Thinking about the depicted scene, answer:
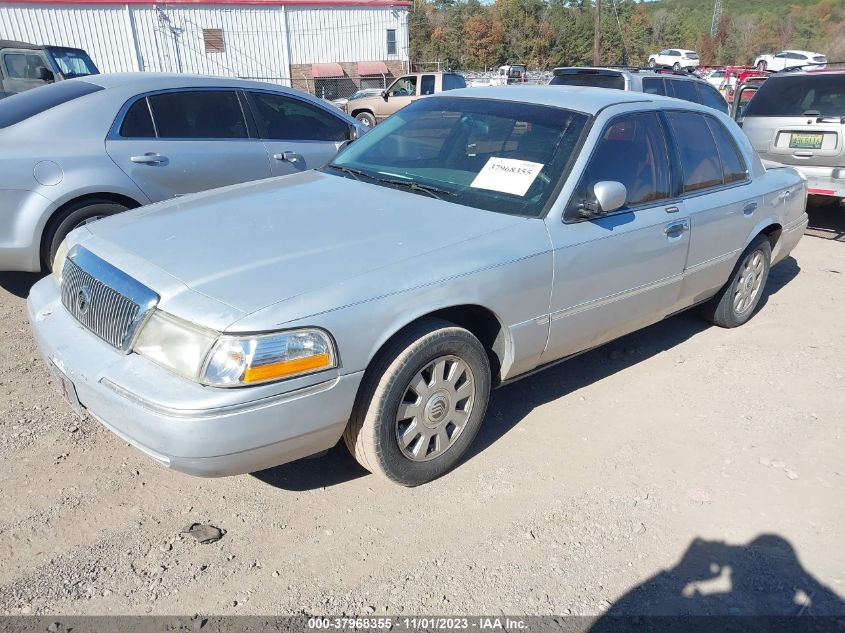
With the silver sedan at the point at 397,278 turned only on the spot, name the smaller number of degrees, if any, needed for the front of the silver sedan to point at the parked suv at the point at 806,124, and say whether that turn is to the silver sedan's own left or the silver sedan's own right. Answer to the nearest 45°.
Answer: approximately 180°

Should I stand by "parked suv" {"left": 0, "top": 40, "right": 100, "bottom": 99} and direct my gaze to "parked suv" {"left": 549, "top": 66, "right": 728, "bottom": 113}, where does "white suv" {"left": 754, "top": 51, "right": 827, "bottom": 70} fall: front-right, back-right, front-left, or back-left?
front-left

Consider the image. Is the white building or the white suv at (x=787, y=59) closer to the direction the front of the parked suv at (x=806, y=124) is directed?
the white suv

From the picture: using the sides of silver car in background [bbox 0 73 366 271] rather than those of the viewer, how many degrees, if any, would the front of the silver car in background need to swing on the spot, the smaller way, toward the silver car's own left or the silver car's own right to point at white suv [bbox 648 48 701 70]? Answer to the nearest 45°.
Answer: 0° — it already faces it

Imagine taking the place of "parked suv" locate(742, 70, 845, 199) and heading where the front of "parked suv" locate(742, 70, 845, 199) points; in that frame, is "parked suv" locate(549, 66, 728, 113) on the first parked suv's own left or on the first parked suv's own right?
on the first parked suv's own left

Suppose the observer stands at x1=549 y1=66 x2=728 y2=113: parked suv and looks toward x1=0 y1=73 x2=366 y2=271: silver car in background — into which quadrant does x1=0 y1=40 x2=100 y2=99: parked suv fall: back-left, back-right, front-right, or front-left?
front-right

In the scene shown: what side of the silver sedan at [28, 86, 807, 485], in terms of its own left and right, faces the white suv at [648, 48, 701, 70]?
back

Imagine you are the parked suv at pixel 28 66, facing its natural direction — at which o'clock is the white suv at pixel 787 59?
The white suv is roughly at 10 o'clock from the parked suv.

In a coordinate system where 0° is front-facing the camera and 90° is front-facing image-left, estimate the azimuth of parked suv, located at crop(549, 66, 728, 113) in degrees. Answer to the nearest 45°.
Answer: approximately 225°

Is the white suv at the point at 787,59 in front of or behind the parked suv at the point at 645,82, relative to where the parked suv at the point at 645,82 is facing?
in front

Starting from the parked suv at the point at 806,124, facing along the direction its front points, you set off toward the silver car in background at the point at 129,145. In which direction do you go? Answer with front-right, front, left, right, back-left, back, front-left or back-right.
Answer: back-left

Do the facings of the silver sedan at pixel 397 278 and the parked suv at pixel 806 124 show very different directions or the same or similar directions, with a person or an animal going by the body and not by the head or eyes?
very different directions

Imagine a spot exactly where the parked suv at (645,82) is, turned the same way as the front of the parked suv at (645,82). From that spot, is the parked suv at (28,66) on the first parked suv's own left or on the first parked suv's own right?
on the first parked suv's own left

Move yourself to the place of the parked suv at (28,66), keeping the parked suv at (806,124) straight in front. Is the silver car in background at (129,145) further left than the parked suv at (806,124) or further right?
right

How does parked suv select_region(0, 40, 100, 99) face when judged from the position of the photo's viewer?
facing the viewer and to the right of the viewer

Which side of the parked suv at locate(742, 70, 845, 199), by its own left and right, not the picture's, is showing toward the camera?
back

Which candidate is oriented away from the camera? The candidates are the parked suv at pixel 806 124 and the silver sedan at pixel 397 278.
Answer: the parked suv

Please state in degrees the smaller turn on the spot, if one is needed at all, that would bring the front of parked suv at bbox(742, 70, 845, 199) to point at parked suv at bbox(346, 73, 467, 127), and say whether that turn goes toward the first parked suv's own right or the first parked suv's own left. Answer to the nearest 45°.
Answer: approximately 45° to the first parked suv's own left

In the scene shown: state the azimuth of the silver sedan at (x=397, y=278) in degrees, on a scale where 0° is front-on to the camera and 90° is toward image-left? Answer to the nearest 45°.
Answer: approximately 45°

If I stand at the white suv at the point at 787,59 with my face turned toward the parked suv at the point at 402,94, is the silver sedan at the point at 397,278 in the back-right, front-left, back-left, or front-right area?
front-left

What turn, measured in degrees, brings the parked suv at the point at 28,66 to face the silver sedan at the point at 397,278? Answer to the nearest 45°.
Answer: approximately 45° to its right

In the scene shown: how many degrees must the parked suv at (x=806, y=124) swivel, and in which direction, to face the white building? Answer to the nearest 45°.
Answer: approximately 45° to its left
